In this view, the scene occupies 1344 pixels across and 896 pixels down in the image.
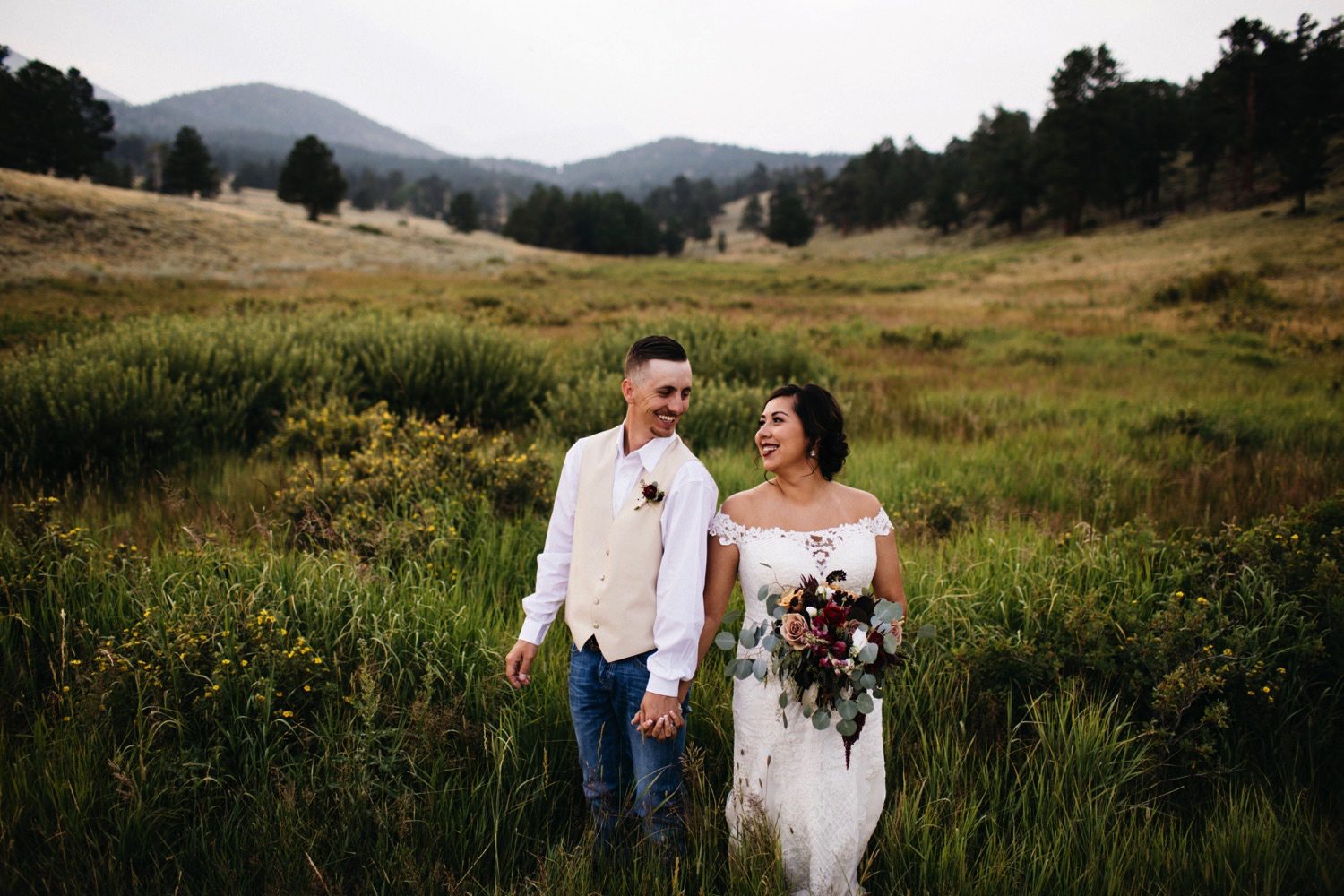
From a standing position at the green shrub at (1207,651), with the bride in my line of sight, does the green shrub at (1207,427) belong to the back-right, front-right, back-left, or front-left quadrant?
back-right

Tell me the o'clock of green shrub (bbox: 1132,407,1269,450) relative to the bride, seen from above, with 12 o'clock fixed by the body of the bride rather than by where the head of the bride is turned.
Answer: The green shrub is roughly at 7 o'clock from the bride.

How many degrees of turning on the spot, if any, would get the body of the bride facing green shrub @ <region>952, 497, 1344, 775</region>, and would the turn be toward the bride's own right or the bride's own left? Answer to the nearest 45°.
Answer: approximately 135° to the bride's own left

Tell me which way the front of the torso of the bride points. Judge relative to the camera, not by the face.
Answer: toward the camera

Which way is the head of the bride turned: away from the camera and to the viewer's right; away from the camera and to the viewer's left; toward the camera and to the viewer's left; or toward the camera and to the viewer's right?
toward the camera and to the viewer's left

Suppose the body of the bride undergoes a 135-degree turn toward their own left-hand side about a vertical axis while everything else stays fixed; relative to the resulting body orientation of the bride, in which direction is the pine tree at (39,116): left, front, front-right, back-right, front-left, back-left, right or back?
left

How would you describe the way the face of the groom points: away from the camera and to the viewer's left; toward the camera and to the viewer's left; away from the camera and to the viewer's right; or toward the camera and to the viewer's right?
toward the camera and to the viewer's right

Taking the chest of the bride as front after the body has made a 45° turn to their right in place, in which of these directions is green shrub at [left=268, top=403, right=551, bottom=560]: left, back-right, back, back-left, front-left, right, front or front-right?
right
